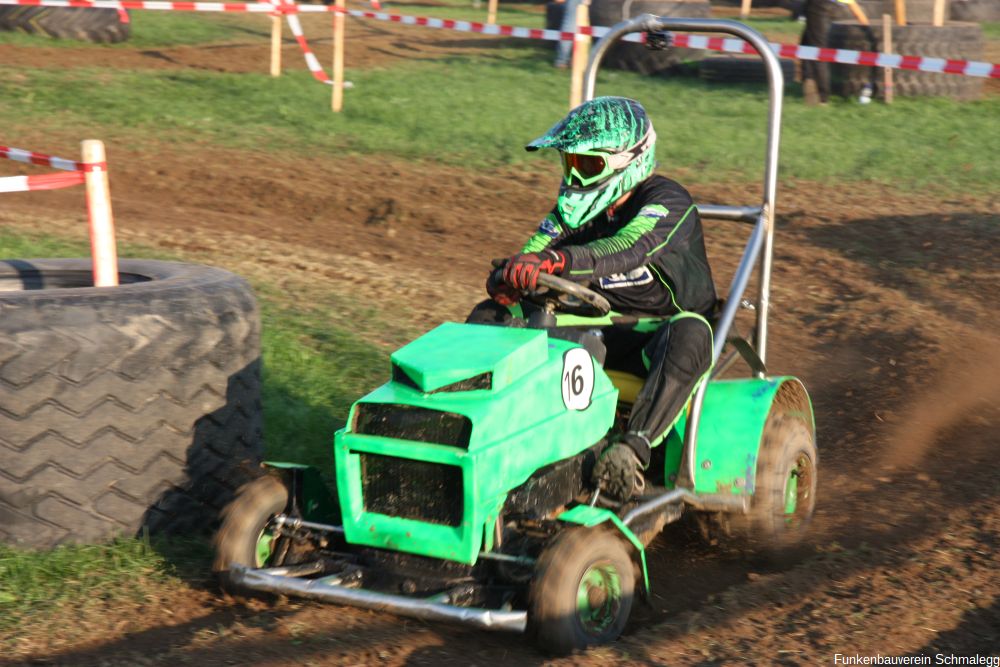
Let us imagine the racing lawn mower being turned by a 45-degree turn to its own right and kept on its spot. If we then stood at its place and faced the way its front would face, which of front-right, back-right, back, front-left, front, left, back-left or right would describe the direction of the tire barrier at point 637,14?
right

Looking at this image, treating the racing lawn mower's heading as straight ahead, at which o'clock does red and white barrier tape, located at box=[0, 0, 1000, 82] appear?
The red and white barrier tape is roughly at 5 o'clock from the racing lawn mower.

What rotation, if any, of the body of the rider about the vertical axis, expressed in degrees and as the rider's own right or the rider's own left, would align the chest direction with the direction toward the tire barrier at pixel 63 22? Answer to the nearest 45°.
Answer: approximately 90° to the rider's own right

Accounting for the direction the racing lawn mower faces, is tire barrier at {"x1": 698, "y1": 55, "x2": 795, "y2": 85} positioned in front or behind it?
behind

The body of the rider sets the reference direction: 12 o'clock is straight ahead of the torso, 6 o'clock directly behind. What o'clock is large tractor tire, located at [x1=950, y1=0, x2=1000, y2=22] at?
The large tractor tire is roughly at 5 o'clock from the rider.

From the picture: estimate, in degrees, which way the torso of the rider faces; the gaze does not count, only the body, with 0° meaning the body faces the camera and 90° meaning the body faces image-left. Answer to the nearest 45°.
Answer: approximately 45°

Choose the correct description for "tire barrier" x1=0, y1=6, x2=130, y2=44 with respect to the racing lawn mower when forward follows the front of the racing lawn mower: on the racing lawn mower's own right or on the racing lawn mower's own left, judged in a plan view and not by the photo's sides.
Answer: on the racing lawn mower's own right

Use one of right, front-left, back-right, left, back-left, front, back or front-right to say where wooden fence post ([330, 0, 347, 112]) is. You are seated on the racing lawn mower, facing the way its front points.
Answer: back-right

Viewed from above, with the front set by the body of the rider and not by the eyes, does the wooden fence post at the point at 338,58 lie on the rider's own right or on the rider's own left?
on the rider's own right

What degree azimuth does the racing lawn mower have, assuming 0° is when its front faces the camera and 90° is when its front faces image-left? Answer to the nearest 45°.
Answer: approximately 45°
